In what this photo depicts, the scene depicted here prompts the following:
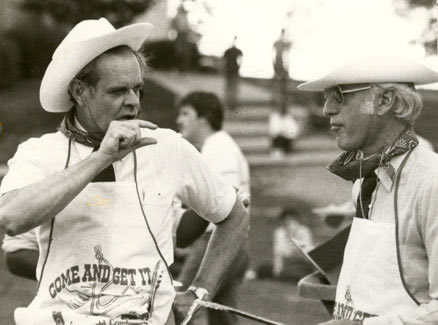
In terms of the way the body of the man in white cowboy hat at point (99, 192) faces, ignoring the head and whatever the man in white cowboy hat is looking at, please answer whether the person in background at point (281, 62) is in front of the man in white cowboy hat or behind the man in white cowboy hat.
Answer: behind

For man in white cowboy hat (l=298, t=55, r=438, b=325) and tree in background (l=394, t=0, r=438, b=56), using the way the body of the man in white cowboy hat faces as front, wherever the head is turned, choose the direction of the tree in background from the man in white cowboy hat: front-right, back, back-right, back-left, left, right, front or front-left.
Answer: back-right

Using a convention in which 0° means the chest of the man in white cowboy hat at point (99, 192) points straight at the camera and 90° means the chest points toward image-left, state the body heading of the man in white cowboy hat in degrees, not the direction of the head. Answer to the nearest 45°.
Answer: approximately 0°

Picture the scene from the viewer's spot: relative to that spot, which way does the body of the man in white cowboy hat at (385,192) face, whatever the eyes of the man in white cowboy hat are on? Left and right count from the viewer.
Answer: facing the viewer and to the left of the viewer

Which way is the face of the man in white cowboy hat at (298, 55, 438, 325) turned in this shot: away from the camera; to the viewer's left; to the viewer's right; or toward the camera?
to the viewer's left
